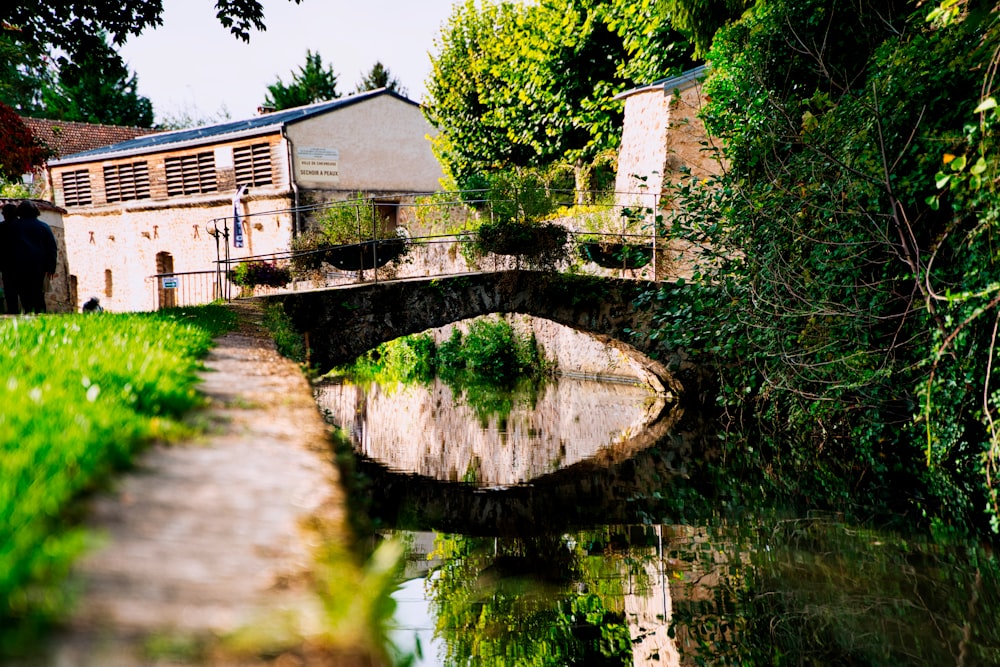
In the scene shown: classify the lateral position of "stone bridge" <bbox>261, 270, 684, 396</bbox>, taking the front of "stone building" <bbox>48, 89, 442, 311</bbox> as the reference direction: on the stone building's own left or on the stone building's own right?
on the stone building's own left

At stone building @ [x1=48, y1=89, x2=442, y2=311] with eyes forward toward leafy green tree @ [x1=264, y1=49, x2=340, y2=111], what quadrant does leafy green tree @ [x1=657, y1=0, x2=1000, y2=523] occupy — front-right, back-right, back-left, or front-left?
back-right

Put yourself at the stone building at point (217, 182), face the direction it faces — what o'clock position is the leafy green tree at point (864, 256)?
The leafy green tree is roughly at 10 o'clock from the stone building.

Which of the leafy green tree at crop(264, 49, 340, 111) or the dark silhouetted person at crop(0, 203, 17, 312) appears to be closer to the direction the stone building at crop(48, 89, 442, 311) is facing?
the dark silhouetted person

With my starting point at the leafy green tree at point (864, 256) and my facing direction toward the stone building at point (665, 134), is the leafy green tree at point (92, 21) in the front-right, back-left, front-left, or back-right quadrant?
front-left

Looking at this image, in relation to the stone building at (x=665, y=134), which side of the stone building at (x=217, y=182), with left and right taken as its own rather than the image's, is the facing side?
left

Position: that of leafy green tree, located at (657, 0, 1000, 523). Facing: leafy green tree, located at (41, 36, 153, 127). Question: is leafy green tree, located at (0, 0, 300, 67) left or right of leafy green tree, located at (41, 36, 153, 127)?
left

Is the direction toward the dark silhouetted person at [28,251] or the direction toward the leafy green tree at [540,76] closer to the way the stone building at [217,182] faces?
the dark silhouetted person

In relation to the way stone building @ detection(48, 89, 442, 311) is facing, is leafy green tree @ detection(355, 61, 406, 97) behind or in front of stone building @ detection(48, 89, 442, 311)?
behind

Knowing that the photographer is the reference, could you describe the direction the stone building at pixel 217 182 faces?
facing the viewer and to the left of the viewer

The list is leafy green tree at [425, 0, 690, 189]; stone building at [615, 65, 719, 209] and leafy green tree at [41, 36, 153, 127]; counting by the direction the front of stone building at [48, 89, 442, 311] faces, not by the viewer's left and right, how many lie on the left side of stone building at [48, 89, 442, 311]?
2

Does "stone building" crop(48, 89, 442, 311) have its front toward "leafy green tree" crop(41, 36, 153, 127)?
no

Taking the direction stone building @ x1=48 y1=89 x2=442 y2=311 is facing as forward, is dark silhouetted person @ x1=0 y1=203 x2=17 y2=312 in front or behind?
in front

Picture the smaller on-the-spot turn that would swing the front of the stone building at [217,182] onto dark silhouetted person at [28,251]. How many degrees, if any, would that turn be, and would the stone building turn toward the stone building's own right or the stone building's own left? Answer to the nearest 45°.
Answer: approximately 45° to the stone building's own left
